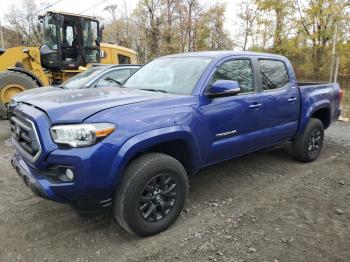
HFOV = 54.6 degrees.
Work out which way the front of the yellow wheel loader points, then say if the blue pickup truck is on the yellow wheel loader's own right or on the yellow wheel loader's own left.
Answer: on the yellow wheel loader's own left

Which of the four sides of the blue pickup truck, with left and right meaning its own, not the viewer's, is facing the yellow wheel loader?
right

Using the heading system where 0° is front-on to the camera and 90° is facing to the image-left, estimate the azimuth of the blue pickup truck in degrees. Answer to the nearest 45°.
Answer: approximately 45°

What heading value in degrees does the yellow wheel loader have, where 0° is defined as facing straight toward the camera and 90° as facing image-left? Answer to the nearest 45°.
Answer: approximately 45°

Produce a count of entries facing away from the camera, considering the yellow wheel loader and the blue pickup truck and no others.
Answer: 0
